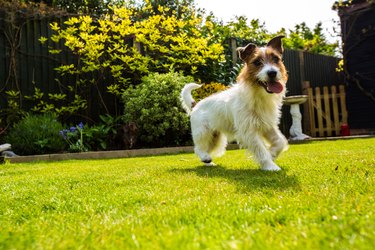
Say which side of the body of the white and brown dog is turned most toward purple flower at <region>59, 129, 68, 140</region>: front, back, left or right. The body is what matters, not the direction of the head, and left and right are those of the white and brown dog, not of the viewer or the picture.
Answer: back

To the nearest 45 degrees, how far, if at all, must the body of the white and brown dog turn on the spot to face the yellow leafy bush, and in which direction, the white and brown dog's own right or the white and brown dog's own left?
approximately 180°

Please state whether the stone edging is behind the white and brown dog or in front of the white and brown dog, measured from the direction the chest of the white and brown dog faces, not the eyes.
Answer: behind

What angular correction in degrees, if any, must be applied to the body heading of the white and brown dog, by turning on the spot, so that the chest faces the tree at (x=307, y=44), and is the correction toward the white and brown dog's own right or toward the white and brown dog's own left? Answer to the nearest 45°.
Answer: approximately 135° to the white and brown dog's own left

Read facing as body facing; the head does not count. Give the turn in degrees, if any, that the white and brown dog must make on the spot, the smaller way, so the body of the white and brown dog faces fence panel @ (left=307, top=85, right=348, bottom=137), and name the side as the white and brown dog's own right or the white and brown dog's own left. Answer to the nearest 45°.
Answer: approximately 135° to the white and brown dog's own left

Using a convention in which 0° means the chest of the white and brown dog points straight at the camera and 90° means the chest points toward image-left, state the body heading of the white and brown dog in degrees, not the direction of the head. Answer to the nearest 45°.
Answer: approximately 315°

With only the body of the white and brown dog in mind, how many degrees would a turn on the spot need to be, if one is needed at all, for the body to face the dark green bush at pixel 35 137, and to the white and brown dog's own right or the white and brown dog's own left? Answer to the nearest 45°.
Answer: approximately 180°
